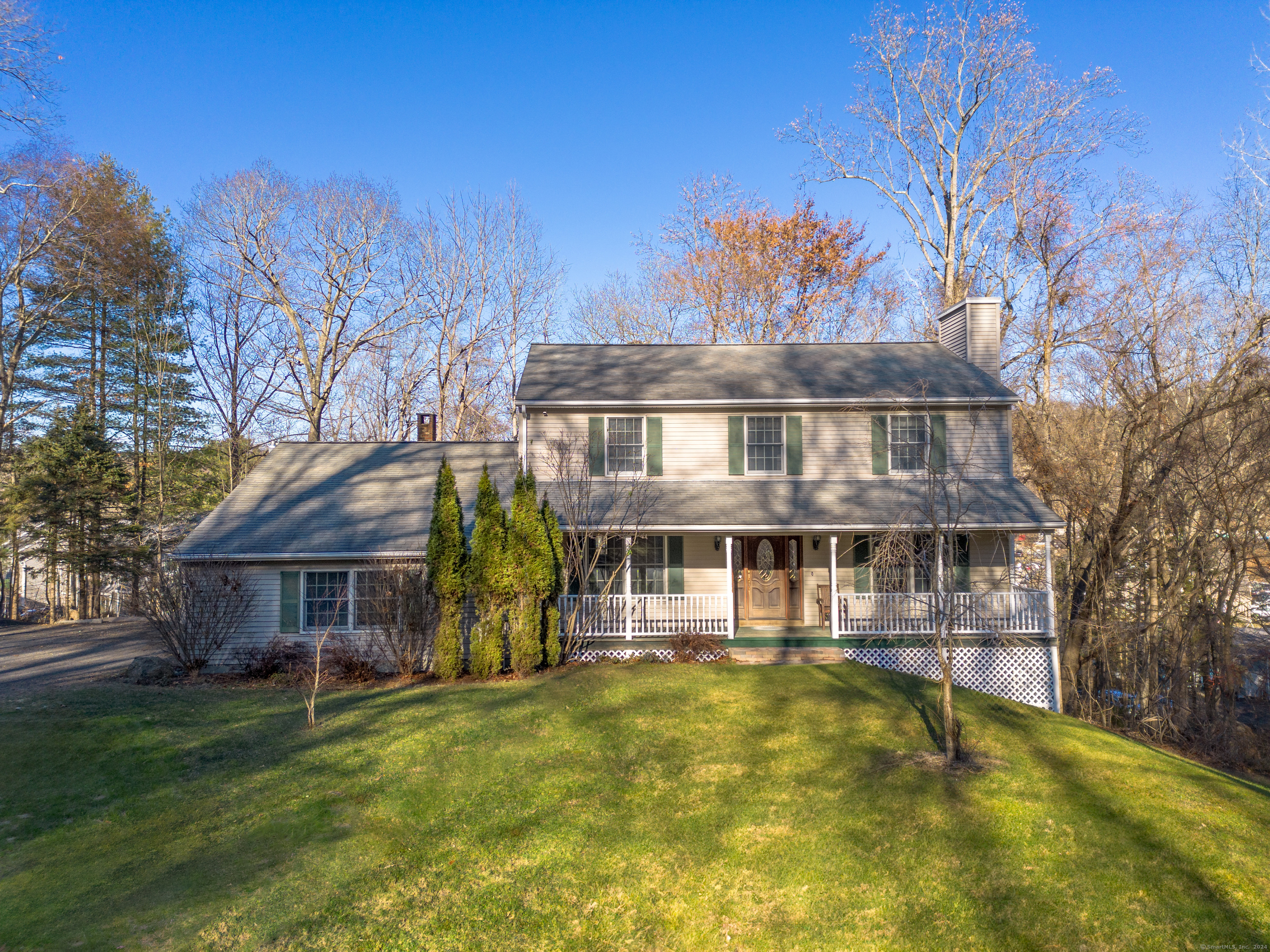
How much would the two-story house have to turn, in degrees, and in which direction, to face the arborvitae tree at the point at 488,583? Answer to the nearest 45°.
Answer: approximately 45° to its right

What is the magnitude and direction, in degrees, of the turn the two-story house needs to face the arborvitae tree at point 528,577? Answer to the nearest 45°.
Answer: approximately 45° to its right

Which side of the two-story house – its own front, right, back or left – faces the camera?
front

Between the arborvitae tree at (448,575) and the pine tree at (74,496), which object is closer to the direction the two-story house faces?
the arborvitae tree

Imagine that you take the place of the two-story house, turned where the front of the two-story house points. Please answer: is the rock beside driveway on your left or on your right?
on your right

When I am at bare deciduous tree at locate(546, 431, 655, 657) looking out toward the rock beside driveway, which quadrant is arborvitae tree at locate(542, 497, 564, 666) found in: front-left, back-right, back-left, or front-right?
front-left

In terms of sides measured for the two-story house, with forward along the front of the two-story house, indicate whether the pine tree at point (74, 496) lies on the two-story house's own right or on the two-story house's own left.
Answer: on the two-story house's own right

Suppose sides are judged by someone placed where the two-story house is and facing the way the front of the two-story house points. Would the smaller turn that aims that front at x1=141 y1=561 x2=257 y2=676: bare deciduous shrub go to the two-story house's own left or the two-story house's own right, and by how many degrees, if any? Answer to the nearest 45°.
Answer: approximately 90° to the two-story house's own right
